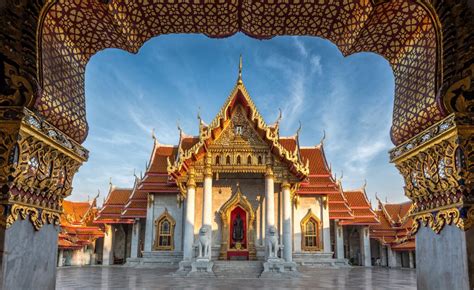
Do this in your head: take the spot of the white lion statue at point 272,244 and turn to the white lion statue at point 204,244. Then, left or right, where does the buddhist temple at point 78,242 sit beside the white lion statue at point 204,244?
right

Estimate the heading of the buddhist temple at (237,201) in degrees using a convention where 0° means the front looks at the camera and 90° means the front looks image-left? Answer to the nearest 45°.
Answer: approximately 0°
